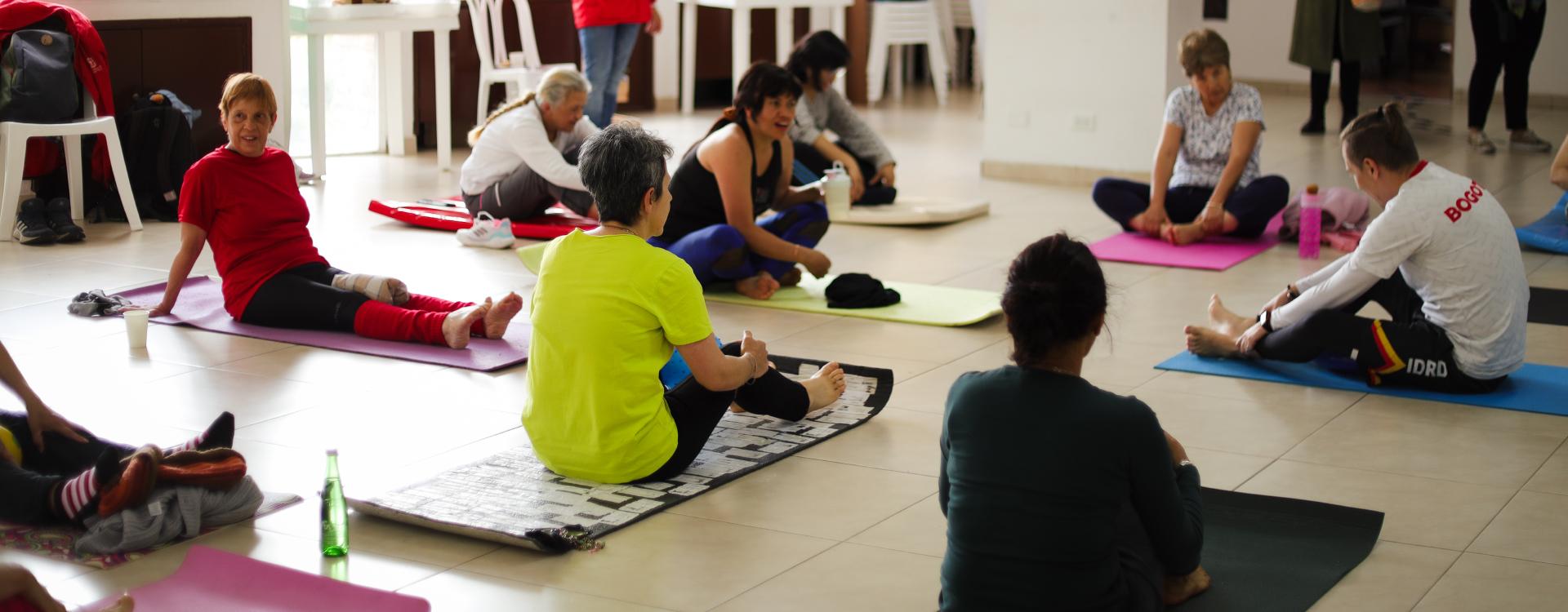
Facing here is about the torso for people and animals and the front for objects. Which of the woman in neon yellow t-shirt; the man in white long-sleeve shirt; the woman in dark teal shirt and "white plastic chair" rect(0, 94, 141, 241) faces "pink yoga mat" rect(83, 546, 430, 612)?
the white plastic chair

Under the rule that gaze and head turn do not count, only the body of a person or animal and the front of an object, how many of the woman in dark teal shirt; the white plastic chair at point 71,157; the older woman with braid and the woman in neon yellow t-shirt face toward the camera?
1

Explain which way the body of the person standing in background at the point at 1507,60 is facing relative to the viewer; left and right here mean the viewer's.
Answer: facing the viewer and to the right of the viewer

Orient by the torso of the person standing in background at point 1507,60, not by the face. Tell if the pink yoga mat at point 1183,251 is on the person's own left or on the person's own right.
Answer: on the person's own right

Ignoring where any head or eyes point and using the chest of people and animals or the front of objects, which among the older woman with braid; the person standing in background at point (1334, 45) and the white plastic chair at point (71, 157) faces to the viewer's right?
the older woman with braid

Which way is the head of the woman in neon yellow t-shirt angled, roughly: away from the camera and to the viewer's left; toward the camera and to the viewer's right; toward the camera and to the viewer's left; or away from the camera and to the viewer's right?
away from the camera and to the viewer's right

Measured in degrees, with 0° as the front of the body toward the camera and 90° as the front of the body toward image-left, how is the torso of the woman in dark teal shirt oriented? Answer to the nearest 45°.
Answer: approximately 225°

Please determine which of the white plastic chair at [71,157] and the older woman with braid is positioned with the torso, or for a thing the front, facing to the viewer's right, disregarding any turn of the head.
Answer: the older woman with braid

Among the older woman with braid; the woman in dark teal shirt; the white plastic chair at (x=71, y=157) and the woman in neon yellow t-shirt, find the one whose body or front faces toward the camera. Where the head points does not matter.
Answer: the white plastic chair

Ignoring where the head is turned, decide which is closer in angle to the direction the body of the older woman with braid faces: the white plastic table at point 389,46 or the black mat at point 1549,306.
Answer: the black mat

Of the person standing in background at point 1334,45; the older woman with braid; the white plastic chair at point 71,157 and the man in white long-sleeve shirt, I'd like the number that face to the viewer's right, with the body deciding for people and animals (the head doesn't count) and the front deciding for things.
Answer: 1

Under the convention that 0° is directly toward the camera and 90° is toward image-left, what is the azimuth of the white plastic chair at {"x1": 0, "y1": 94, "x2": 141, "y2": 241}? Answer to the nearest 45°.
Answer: approximately 0°

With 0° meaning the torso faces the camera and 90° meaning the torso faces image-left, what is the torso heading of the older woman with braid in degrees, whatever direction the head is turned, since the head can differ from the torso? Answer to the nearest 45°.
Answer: approximately 270°

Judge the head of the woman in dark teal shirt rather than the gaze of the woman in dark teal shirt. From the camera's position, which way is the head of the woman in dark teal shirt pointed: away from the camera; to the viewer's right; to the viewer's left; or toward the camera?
away from the camera
